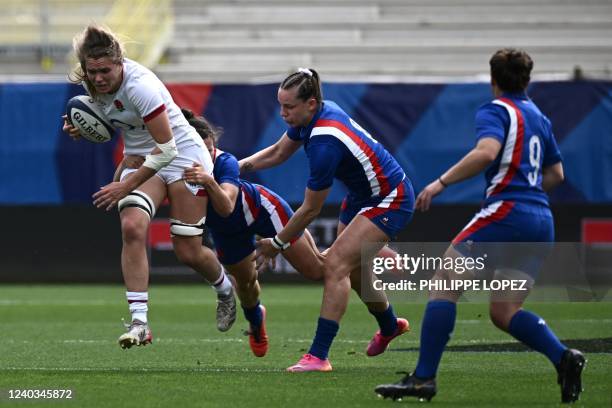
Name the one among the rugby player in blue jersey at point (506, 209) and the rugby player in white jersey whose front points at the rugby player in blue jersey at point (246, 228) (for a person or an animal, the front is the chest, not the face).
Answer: the rugby player in blue jersey at point (506, 209)

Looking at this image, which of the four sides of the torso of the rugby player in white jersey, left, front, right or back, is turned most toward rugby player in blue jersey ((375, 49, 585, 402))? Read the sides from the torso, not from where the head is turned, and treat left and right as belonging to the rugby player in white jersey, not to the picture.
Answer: left

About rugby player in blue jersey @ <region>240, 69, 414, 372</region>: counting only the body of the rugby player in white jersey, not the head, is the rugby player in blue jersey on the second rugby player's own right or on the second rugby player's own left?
on the second rugby player's own left

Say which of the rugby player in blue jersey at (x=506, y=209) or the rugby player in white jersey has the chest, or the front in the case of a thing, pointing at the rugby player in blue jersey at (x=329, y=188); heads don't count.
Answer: the rugby player in blue jersey at (x=506, y=209)

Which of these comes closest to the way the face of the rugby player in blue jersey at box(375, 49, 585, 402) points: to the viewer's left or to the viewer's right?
to the viewer's left

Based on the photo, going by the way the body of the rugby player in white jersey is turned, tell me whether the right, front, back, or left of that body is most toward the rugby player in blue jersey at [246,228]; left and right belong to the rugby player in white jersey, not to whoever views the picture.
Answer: back

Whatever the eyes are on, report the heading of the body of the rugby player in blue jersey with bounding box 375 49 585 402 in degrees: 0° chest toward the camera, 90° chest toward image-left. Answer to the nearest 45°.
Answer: approximately 135°

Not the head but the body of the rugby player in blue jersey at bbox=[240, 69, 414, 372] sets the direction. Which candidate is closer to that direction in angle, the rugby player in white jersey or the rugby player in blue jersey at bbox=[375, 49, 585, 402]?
the rugby player in white jersey

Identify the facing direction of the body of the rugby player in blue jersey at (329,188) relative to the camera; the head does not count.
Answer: to the viewer's left

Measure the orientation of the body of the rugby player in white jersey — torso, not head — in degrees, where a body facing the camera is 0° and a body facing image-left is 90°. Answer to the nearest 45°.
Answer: approximately 45°
